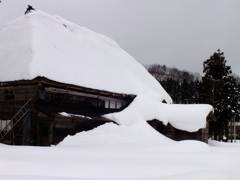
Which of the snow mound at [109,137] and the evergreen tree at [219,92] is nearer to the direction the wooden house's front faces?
the snow mound

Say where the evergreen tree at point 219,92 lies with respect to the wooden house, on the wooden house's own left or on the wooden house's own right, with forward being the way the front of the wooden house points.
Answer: on the wooden house's own left

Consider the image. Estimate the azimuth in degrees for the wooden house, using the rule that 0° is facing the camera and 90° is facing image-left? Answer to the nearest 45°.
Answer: approximately 315°

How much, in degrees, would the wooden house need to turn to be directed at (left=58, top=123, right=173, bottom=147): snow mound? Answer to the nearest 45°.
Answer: approximately 45° to its left
